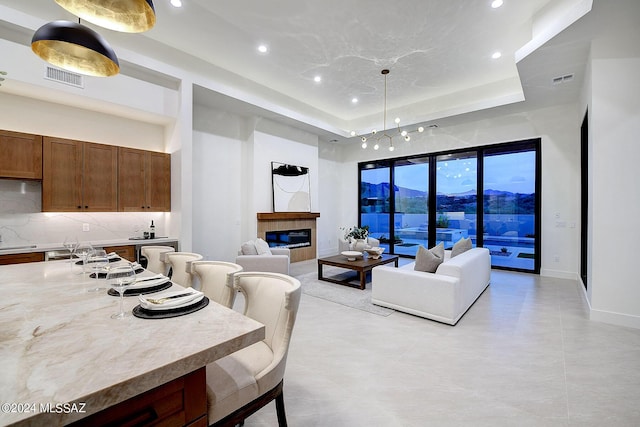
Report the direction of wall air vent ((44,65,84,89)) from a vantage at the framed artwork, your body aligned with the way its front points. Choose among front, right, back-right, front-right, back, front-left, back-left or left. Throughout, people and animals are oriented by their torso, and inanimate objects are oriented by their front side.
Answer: right

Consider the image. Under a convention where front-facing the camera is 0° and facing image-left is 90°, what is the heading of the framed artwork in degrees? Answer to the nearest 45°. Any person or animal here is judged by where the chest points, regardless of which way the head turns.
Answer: approximately 315°

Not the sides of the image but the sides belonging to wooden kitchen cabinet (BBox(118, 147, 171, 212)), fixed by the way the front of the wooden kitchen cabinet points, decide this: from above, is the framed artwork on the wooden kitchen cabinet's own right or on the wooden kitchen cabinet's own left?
on the wooden kitchen cabinet's own left

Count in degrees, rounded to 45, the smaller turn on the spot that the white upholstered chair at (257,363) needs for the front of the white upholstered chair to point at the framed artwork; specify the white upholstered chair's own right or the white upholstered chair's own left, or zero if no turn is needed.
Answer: approximately 135° to the white upholstered chair's own right

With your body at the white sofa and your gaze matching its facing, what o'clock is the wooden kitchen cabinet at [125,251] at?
The wooden kitchen cabinet is roughly at 10 o'clock from the white sofa.

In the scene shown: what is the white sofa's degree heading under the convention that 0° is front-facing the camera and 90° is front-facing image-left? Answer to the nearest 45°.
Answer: approximately 135°

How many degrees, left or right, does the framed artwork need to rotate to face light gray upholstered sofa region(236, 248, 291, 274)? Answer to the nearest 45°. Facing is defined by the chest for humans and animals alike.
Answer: approximately 45° to its right

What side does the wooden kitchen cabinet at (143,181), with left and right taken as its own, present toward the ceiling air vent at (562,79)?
front

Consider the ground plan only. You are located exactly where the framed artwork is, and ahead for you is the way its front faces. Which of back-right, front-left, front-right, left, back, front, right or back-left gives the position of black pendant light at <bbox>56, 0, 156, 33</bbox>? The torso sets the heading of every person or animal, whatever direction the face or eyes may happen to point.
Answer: front-right

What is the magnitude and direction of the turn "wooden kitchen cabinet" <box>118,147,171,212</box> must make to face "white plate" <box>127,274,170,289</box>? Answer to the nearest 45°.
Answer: approximately 45° to its right

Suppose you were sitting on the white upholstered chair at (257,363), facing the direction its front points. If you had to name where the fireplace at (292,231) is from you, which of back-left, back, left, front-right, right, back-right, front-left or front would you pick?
back-right

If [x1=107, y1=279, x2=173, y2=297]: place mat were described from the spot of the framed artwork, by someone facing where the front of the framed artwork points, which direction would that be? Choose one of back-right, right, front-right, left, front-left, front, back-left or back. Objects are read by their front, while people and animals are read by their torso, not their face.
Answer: front-right

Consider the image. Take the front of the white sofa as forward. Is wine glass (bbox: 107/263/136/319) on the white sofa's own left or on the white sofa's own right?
on the white sofa's own left

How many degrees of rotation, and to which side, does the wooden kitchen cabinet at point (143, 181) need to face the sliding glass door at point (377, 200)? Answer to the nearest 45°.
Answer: approximately 45° to its left
